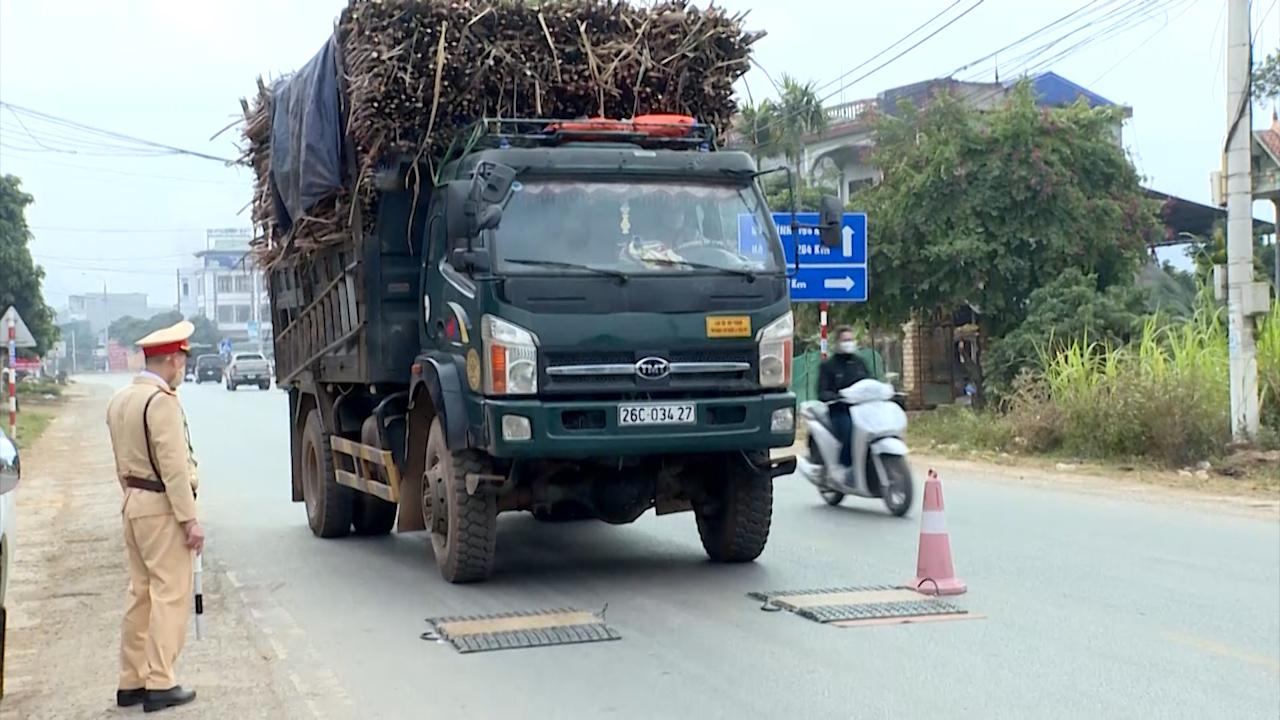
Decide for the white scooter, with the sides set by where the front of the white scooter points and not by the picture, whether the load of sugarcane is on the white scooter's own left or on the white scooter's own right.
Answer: on the white scooter's own right

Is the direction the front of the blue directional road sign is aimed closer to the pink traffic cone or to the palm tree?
the pink traffic cone

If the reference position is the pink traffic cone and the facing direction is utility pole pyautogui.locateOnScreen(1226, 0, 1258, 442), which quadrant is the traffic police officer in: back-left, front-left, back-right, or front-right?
back-left

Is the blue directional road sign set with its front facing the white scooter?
yes

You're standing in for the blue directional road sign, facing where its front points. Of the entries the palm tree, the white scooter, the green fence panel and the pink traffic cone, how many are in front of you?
2

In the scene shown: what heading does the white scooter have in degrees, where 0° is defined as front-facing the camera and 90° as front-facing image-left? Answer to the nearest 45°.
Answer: approximately 315°

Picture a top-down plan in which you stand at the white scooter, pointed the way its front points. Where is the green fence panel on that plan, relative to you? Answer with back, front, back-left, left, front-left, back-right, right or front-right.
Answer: back-left

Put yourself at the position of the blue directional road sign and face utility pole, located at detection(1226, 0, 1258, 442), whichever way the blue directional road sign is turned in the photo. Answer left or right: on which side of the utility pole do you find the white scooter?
right

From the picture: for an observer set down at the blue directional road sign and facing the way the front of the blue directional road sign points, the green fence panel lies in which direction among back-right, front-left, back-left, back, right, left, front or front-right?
back

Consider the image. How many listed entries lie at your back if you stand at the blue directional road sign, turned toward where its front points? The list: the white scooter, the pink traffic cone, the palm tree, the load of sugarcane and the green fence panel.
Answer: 2

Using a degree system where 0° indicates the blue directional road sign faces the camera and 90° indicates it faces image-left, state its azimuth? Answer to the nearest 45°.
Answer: approximately 0°

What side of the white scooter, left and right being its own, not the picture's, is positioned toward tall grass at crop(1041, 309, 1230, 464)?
left

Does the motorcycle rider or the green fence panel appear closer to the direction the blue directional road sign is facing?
the motorcycle rider

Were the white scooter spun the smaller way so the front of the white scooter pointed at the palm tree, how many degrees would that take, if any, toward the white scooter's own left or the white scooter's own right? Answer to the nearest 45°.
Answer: approximately 135° to the white scooter's own left
